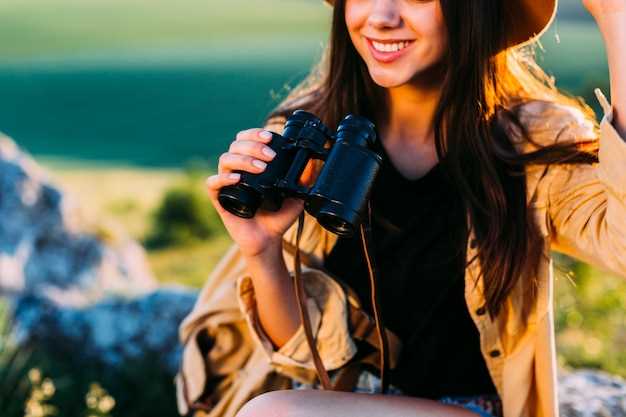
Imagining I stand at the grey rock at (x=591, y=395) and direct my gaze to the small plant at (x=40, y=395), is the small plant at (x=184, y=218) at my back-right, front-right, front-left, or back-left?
front-right

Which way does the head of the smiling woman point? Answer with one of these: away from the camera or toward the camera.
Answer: toward the camera

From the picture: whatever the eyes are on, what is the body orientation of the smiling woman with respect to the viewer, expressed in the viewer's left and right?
facing the viewer and to the left of the viewer

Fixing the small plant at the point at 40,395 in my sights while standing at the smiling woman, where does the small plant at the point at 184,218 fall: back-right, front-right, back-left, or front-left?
front-right

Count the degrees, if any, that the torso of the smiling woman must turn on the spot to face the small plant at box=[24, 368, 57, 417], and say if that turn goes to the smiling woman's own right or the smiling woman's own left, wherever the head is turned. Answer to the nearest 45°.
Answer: approximately 45° to the smiling woman's own right
